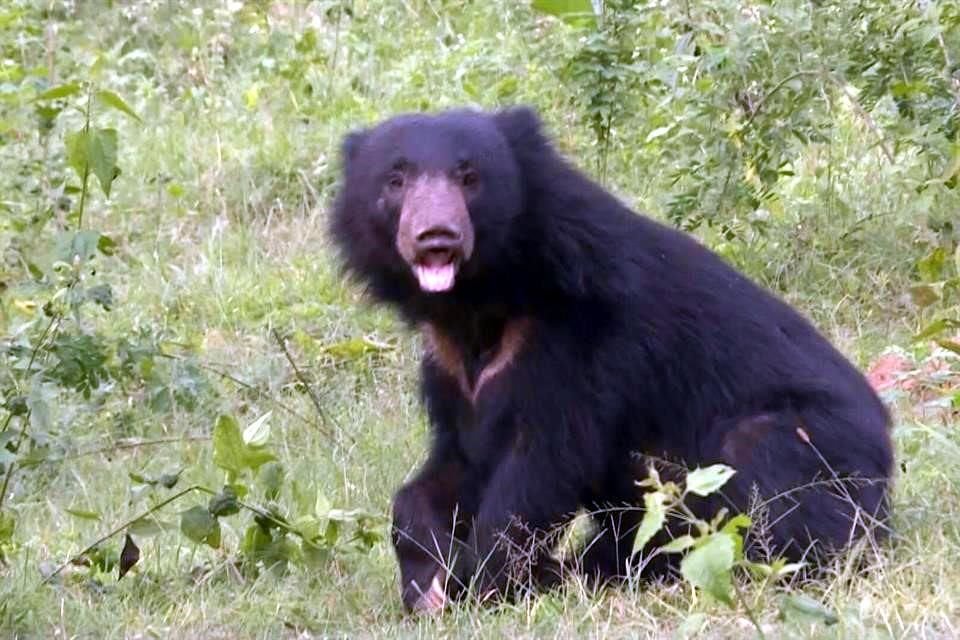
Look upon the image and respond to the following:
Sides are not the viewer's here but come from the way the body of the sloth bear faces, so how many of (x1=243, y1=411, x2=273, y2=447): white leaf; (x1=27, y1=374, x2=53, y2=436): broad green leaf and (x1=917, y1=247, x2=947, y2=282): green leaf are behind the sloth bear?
1

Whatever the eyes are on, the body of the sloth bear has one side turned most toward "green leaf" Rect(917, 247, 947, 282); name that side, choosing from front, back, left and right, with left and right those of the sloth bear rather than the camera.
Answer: back

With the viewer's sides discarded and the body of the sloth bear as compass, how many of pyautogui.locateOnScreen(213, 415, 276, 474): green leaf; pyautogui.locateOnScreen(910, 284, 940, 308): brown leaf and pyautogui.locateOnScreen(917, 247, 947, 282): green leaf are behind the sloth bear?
2

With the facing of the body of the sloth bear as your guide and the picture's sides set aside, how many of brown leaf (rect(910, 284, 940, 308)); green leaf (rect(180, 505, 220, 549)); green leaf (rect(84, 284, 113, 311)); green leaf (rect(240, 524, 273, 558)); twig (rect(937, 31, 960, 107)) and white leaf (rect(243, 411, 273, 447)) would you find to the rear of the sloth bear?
2

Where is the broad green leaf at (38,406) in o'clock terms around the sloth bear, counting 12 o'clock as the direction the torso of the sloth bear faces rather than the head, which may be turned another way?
The broad green leaf is roughly at 1 o'clock from the sloth bear.

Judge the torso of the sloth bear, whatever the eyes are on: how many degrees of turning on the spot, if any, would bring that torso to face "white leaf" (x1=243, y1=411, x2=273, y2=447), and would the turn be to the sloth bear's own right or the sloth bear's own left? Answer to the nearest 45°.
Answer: approximately 45° to the sloth bear's own right

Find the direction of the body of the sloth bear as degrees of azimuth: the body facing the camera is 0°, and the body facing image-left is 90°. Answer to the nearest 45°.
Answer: approximately 45°

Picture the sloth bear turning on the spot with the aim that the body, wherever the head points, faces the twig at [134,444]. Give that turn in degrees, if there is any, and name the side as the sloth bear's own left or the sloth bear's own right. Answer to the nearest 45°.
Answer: approximately 90° to the sloth bear's own right

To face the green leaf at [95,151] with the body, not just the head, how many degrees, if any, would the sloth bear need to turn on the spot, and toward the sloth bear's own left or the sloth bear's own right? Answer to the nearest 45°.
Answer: approximately 45° to the sloth bear's own right

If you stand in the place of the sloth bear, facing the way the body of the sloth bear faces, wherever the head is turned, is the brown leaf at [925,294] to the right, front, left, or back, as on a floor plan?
back

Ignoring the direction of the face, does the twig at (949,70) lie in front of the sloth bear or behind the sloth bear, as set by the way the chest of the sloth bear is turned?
behind

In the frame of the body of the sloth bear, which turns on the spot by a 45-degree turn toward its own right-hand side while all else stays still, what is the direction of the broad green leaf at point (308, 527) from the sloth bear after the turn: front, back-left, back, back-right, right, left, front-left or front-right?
front

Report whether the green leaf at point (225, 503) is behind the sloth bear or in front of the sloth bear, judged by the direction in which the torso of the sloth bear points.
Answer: in front

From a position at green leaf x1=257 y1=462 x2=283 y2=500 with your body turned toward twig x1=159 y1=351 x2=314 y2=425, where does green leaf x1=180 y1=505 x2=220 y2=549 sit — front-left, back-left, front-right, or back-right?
back-left
